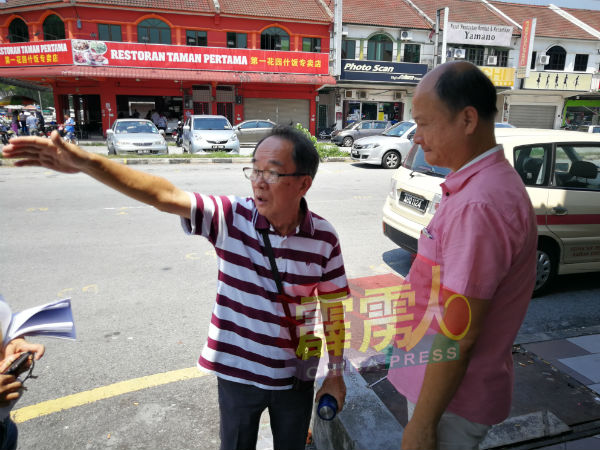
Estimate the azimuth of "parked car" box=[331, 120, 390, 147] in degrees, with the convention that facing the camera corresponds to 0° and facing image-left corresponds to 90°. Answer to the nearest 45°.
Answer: approximately 45°

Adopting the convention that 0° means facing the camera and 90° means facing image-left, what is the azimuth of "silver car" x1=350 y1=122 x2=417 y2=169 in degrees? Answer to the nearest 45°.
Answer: approximately 45°

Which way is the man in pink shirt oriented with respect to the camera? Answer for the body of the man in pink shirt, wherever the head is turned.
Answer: to the viewer's left

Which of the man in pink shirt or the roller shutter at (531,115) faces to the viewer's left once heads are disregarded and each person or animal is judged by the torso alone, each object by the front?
the man in pink shirt

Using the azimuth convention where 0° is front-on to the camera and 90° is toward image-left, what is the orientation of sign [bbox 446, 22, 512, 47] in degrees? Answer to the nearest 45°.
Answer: approximately 0°

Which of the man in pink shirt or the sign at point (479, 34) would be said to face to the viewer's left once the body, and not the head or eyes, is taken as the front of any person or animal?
the man in pink shirt

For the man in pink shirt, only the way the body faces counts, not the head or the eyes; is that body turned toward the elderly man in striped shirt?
yes

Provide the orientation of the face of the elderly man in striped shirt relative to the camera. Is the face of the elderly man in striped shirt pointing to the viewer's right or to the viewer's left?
to the viewer's left

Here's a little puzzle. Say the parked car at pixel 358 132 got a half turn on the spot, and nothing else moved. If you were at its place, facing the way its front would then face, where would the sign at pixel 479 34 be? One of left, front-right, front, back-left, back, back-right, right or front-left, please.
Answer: front

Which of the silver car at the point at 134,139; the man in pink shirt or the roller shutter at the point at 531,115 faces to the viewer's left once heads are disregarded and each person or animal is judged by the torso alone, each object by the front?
the man in pink shirt
